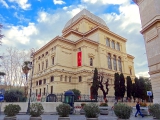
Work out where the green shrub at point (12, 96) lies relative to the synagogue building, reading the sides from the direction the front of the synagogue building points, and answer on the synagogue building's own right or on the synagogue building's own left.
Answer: on the synagogue building's own right
